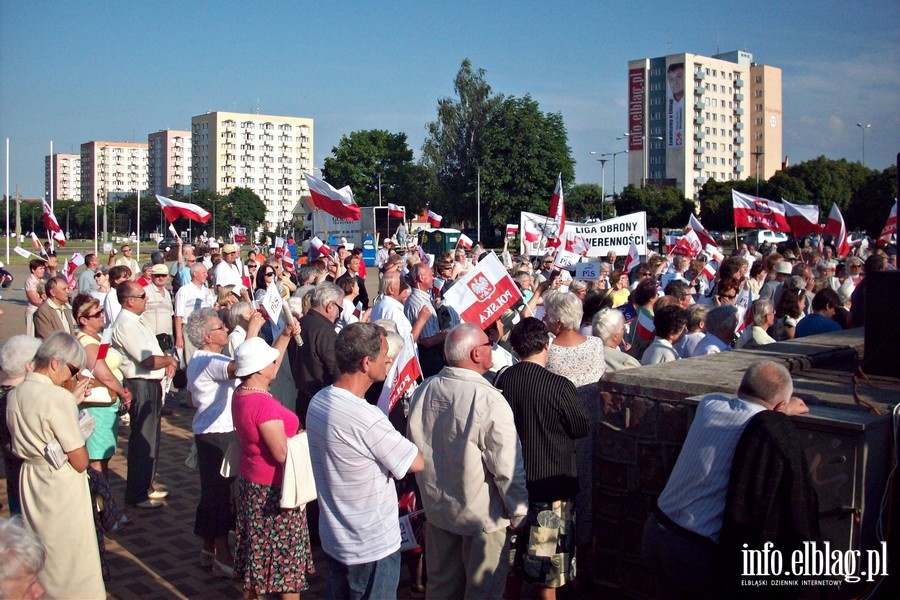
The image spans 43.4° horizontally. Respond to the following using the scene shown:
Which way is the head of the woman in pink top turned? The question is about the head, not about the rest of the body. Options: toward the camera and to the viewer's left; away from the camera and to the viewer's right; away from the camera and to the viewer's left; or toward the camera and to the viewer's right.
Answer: away from the camera and to the viewer's right

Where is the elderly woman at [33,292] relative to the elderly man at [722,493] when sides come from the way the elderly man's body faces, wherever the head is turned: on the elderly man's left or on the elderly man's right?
on the elderly man's left

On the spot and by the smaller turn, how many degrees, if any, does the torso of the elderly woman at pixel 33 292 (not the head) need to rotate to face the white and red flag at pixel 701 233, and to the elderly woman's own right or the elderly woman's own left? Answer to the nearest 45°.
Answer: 0° — they already face it

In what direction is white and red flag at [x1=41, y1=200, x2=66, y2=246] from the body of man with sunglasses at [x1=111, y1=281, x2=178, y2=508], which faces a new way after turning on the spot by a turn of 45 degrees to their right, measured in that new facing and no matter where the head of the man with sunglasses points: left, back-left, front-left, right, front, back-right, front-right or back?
back-left

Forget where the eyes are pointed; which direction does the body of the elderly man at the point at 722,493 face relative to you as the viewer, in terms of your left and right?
facing away from the viewer and to the right of the viewer

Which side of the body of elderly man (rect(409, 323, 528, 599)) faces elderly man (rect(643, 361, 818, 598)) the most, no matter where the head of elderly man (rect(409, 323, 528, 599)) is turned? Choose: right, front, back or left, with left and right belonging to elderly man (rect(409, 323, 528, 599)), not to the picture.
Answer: right

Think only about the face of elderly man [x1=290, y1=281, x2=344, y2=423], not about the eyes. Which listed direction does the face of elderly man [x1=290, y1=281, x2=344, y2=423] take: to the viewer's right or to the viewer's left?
to the viewer's right
